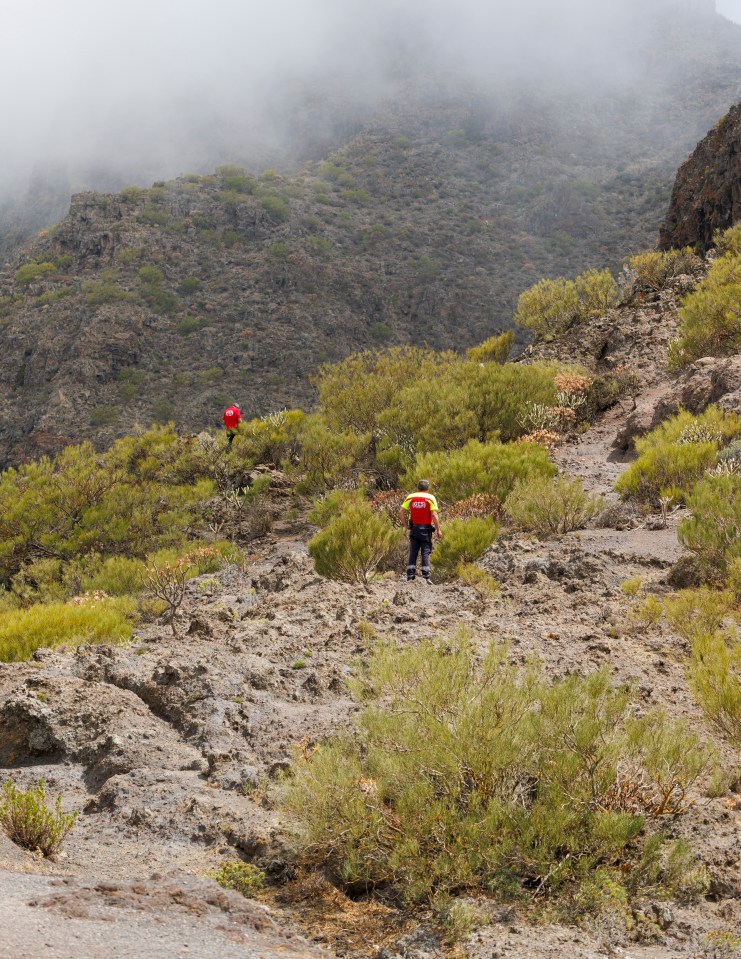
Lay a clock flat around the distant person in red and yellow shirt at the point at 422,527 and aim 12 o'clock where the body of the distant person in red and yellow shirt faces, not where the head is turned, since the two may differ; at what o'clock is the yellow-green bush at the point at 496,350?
The yellow-green bush is roughly at 12 o'clock from the distant person in red and yellow shirt.

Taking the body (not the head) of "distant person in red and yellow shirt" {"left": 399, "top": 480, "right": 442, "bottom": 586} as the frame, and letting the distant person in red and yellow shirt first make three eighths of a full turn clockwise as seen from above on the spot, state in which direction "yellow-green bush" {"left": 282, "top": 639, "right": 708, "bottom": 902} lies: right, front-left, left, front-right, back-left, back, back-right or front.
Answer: front-right

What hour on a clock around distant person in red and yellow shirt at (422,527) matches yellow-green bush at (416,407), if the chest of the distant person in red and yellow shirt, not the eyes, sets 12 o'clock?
The yellow-green bush is roughly at 12 o'clock from the distant person in red and yellow shirt.

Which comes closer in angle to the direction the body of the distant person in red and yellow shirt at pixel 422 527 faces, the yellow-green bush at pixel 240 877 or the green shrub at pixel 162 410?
the green shrub

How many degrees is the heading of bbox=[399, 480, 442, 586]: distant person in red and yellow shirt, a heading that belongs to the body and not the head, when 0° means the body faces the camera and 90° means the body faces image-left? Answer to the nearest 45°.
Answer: approximately 180°

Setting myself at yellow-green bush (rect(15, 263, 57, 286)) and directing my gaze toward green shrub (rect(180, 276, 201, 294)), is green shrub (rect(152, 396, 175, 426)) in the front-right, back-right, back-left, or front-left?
front-right

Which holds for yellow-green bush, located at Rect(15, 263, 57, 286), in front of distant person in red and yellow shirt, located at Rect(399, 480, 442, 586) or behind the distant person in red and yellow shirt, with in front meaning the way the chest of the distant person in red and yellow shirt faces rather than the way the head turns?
in front

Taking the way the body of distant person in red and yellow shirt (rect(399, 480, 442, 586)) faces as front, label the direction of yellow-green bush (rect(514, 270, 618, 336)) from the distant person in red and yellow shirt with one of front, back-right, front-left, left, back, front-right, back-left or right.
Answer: front

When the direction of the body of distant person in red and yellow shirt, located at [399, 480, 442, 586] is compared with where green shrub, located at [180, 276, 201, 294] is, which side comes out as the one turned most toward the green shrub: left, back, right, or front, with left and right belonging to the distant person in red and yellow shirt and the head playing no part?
front
